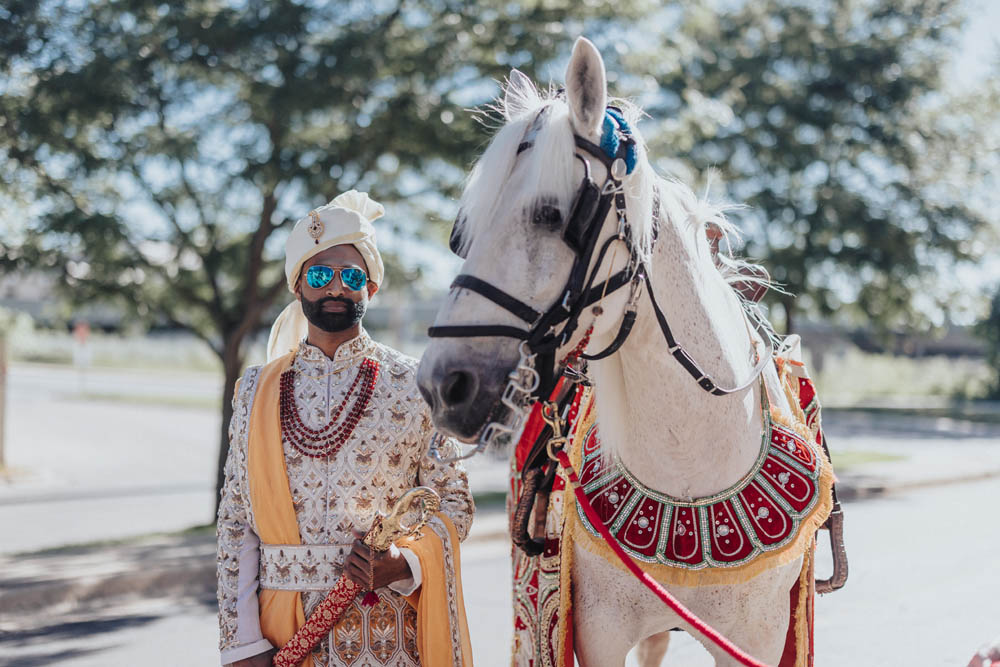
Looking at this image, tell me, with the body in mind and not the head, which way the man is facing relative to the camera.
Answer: toward the camera

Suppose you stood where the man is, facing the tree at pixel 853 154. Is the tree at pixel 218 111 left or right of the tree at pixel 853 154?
left

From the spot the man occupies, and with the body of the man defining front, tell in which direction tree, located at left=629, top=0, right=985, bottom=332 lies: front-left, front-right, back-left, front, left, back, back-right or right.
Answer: back-left

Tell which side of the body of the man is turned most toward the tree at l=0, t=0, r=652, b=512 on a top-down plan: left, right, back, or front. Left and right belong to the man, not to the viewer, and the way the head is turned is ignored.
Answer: back

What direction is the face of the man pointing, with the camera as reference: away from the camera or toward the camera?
toward the camera

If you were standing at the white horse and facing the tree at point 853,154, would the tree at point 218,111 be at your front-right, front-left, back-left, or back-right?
front-left
